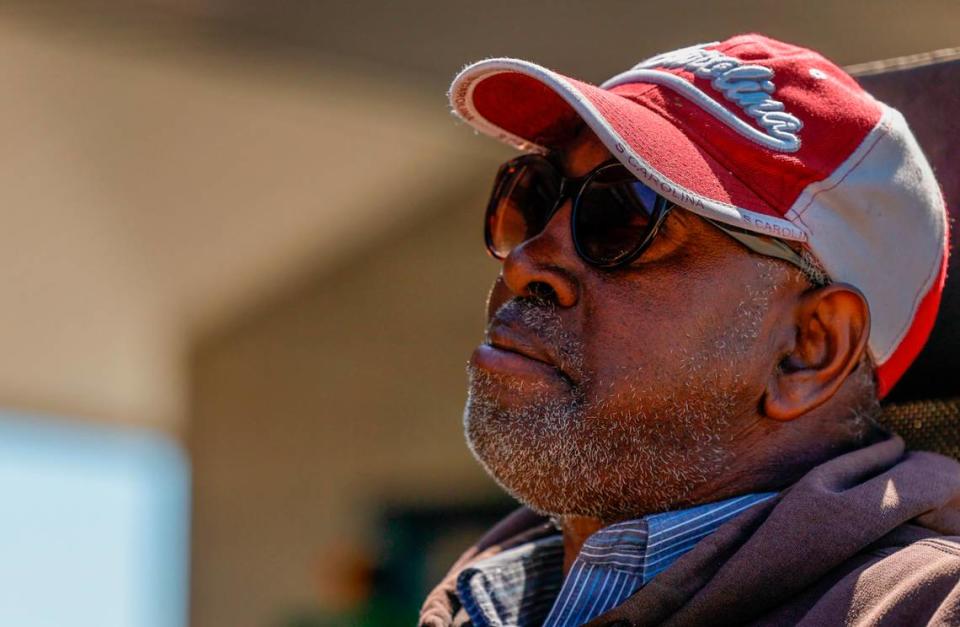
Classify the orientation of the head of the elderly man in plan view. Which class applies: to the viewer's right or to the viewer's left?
to the viewer's left

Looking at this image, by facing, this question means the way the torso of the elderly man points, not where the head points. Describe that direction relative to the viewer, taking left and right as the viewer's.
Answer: facing the viewer and to the left of the viewer
